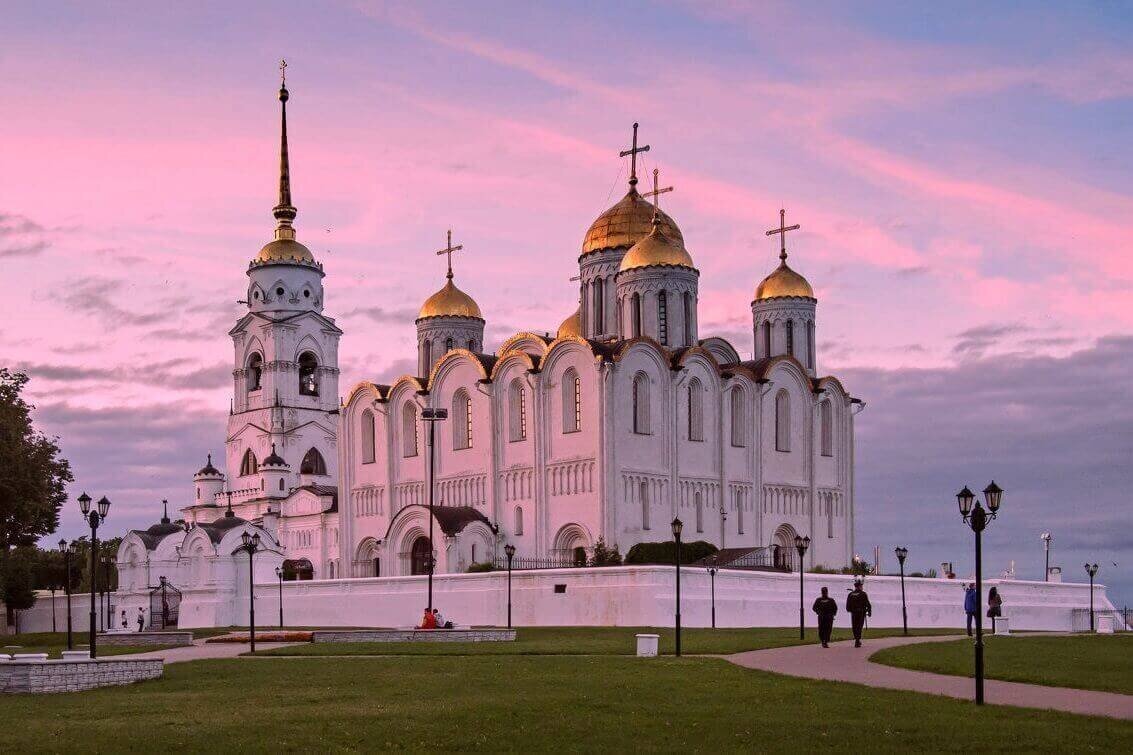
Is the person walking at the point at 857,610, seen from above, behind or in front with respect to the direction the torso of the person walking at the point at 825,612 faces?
in front
